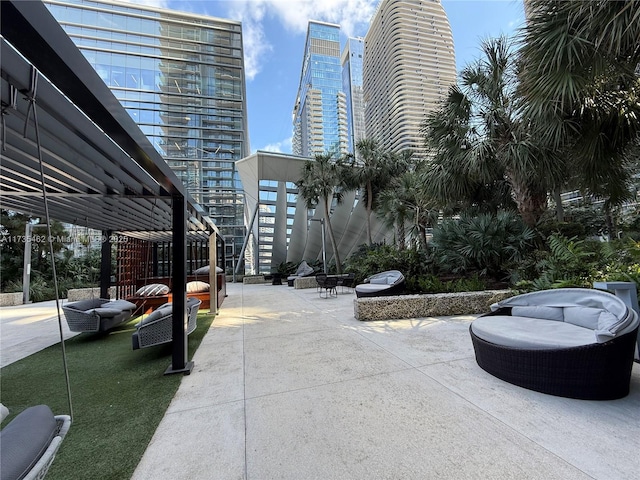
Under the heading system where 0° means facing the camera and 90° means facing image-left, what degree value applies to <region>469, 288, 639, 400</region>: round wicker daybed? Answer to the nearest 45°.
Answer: approximately 45°

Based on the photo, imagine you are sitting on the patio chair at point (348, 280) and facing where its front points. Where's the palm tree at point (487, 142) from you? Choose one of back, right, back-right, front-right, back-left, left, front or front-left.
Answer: back-left

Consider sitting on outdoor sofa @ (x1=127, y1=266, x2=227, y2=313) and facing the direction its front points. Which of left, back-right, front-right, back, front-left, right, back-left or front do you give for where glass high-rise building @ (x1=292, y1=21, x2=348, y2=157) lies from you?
back-left

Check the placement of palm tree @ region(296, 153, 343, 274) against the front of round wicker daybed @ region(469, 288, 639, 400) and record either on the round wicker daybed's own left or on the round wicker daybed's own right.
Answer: on the round wicker daybed's own right

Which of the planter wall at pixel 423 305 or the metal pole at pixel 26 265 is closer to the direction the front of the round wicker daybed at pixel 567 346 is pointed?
the metal pole
